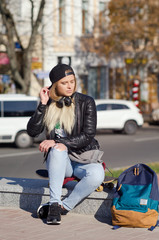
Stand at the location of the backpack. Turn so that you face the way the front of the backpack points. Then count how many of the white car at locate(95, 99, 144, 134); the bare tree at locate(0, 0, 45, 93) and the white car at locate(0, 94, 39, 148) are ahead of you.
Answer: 0

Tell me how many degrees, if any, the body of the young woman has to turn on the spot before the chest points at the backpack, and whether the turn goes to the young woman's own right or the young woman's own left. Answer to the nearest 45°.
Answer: approximately 45° to the young woman's own left

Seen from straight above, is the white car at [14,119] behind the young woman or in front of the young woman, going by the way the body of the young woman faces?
behind

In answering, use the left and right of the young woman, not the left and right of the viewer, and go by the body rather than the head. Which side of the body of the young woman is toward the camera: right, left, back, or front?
front

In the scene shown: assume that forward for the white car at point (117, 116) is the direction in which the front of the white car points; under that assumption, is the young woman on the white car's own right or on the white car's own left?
on the white car's own left

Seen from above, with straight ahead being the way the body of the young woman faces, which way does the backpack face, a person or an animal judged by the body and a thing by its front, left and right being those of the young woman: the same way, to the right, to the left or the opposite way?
the same way

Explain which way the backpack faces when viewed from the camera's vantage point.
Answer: facing the viewer

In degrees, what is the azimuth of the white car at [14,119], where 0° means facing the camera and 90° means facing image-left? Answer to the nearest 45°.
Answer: approximately 90°

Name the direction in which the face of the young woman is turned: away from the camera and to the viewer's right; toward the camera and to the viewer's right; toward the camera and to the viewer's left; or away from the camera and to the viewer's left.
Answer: toward the camera and to the viewer's right

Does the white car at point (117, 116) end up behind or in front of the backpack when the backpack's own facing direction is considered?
behind

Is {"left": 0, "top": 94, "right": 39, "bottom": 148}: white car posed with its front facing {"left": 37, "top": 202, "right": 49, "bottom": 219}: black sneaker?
no
